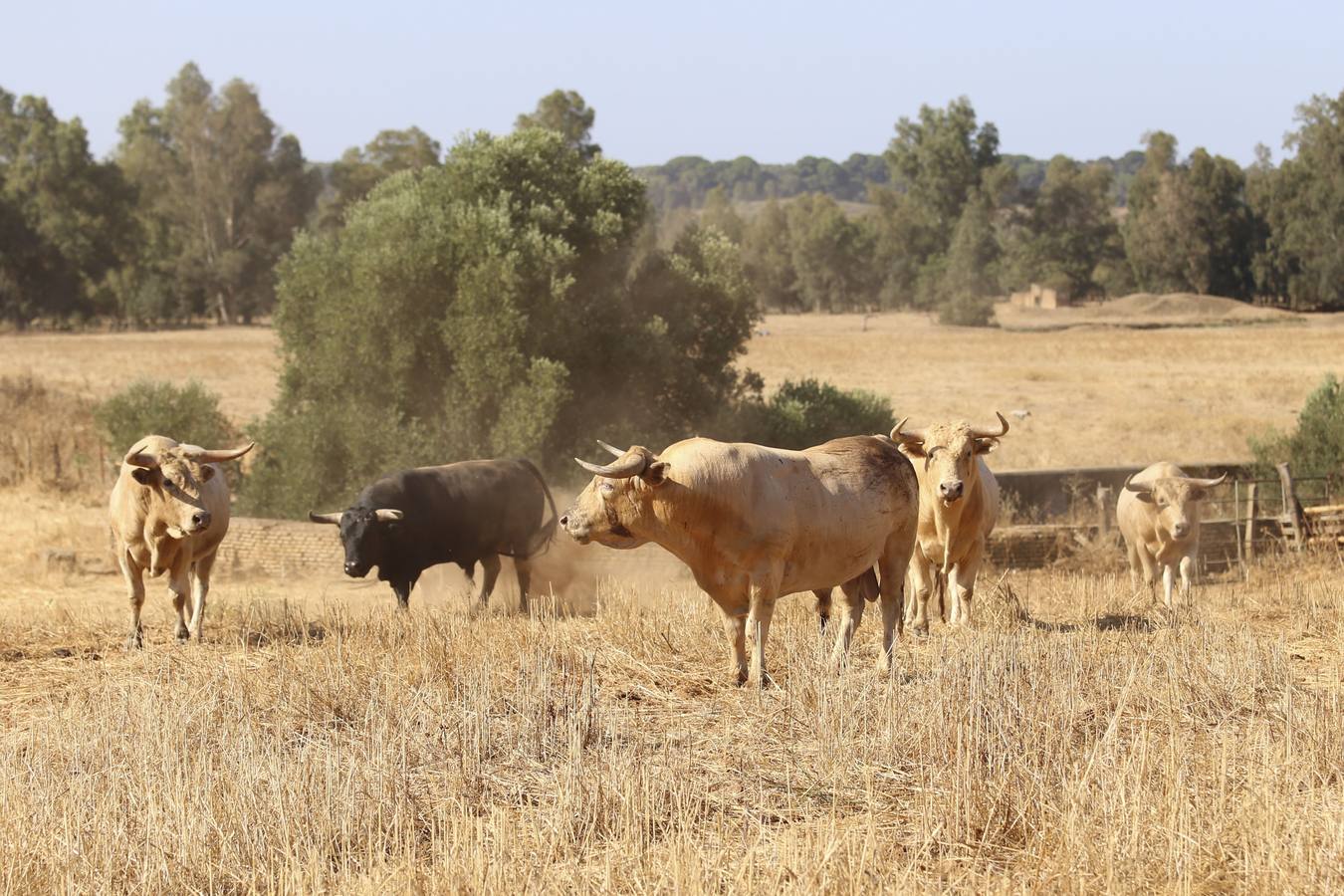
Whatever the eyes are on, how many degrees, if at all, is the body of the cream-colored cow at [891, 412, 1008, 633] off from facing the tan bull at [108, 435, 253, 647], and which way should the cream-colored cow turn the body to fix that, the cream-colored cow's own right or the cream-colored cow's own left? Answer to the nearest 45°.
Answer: approximately 90° to the cream-colored cow's own right

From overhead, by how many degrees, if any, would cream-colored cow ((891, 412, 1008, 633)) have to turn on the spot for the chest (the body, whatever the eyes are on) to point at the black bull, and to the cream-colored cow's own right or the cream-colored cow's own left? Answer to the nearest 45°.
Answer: approximately 135° to the cream-colored cow's own right

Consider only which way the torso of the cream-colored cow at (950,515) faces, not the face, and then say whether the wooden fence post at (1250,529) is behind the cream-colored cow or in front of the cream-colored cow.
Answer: behind

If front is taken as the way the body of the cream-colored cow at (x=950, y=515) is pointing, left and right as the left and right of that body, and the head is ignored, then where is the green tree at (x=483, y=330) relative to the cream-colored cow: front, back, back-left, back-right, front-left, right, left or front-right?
back-right

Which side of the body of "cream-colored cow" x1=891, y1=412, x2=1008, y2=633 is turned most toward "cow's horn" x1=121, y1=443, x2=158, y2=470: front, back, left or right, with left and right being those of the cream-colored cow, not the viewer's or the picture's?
right

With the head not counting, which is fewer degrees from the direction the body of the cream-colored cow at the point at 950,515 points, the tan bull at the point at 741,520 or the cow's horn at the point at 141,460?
the tan bull

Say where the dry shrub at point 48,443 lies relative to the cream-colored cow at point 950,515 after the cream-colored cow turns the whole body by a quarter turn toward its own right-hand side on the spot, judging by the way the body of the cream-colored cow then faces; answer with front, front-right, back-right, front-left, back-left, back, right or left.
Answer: front-right

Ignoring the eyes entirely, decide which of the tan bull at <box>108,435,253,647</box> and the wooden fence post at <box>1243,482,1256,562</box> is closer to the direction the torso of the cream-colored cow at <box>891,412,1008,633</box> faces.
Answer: the tan bull

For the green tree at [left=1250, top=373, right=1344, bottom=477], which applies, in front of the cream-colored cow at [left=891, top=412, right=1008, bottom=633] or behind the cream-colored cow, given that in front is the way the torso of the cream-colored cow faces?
behind

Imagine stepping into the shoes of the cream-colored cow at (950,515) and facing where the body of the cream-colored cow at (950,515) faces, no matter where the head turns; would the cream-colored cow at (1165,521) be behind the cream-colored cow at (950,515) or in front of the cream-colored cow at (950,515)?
behind

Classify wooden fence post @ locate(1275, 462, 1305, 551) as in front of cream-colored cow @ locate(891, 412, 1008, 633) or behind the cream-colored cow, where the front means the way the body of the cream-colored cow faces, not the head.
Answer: behind

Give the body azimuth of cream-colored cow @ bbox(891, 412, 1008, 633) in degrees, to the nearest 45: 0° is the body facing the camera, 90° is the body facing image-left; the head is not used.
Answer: approximately 0°
